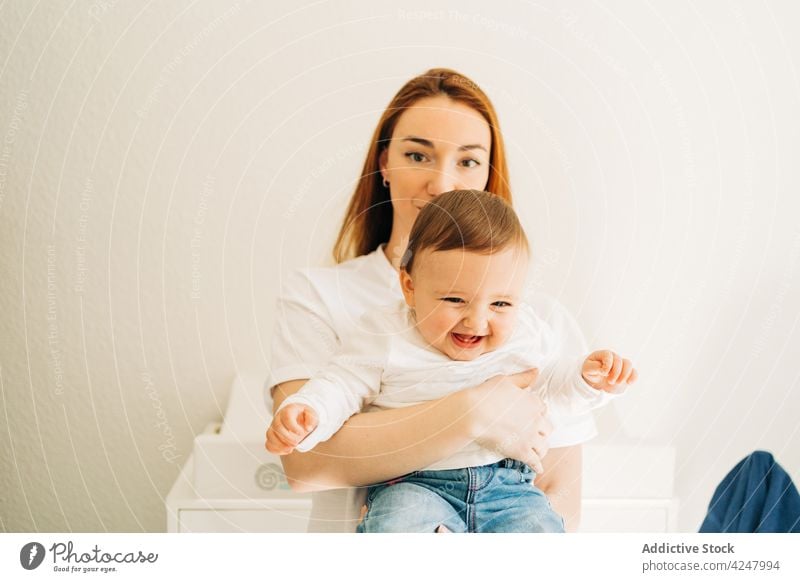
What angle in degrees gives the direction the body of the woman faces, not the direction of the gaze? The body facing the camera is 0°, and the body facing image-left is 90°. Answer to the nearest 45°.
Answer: approximately 0°
